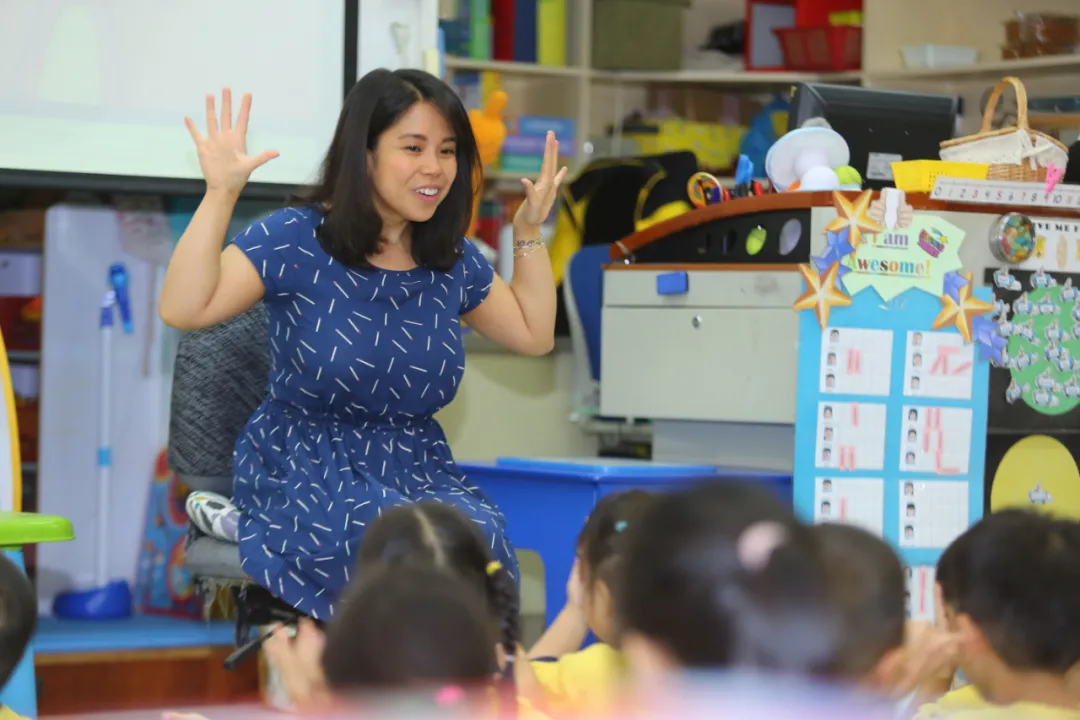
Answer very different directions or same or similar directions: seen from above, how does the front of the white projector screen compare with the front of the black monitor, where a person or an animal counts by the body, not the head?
very different directions

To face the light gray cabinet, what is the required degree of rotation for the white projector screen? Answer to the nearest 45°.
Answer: approximately 45° to its left

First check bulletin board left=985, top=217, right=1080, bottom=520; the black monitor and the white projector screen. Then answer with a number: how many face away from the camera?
1

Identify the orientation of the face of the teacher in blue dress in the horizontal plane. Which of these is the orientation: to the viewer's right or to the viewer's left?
to the viewer's right

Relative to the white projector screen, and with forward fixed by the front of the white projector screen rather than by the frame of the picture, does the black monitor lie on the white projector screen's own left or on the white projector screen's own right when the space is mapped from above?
on the white projector screen's own left

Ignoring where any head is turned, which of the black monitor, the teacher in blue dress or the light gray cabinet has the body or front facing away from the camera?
the black monitor

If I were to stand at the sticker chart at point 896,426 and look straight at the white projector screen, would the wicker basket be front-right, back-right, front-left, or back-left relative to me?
back-right

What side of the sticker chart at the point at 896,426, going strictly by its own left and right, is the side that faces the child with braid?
front
